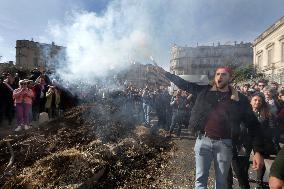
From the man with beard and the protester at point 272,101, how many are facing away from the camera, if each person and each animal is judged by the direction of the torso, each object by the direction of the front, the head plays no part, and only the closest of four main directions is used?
0

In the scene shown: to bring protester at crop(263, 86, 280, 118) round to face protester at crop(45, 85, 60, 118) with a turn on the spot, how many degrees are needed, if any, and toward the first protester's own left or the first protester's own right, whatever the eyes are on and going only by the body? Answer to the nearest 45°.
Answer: approximately 45° to the first protester's own right

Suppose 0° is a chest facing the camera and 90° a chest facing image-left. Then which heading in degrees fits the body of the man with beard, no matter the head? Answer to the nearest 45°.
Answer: approximately 0°

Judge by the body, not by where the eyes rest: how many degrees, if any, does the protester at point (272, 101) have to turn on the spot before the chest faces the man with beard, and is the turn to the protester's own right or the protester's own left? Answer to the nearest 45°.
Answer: approximately 45° to the protester's own left

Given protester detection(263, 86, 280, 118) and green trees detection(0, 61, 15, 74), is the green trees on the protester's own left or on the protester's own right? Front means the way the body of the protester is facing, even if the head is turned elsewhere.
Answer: on the protester's own right

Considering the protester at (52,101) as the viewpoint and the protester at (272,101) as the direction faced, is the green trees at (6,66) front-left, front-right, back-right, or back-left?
back-left

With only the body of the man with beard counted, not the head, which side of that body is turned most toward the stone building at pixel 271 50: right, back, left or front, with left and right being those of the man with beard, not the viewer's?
back

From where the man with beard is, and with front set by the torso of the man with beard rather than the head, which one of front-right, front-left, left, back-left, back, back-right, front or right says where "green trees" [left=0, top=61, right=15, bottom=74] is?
back-right
